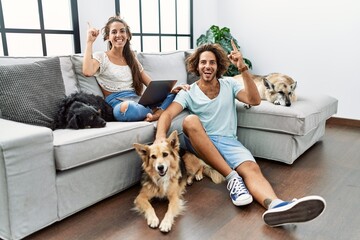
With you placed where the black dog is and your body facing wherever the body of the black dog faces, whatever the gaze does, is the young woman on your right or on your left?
on your left

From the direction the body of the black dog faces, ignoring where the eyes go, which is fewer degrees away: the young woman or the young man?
the young man

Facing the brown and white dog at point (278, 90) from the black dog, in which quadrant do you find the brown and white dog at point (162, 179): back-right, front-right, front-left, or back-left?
front-right

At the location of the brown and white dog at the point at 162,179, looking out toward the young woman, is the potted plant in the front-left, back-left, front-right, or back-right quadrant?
front-right

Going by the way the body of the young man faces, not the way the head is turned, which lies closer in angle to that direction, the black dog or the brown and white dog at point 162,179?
the brown and white dog

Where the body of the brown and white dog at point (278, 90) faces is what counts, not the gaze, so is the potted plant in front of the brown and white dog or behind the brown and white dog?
behind

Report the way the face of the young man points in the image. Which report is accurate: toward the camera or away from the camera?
toward the camera

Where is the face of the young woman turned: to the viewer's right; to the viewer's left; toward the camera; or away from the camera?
toward the camera

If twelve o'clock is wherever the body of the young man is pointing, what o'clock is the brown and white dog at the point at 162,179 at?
The brown and white dog is roughly at 1 o'clock from the young man.

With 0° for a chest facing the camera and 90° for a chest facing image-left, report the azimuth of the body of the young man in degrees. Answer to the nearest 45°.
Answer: approximately 0°

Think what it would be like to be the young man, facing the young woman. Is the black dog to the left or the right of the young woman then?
left

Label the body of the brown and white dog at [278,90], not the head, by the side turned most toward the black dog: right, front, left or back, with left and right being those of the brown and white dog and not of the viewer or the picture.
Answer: right
